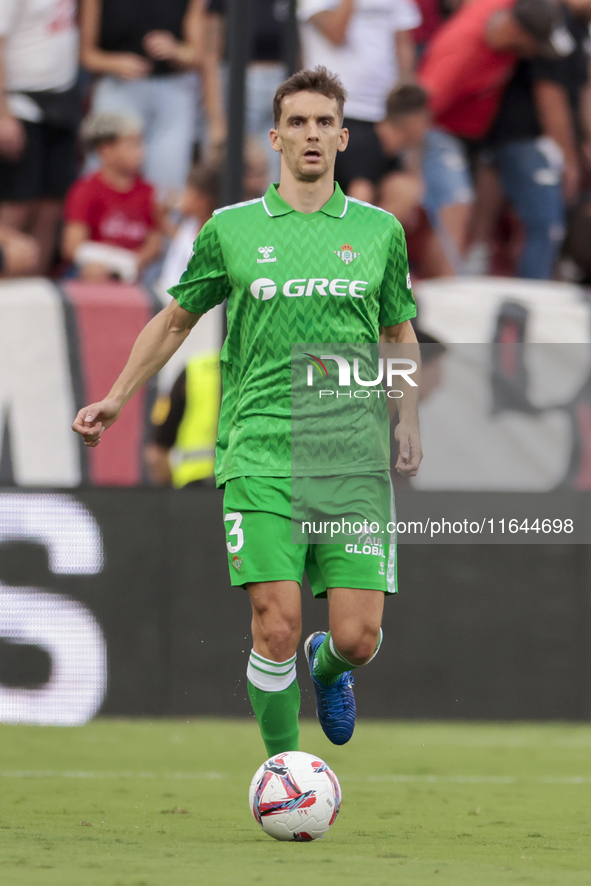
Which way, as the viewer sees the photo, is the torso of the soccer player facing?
toward the camera

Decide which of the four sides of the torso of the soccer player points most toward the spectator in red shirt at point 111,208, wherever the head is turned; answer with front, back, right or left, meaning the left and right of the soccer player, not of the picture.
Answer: back

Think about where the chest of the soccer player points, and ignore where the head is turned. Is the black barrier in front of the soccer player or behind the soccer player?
behind

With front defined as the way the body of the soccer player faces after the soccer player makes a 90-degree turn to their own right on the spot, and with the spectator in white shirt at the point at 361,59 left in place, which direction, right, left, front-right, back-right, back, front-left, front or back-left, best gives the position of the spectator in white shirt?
right

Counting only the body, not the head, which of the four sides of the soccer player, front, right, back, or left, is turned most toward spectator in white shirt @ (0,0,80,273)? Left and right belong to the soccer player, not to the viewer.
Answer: back

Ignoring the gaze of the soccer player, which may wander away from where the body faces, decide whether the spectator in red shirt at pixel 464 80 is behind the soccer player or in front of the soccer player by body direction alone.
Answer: behind
